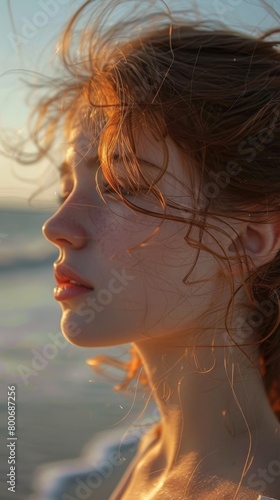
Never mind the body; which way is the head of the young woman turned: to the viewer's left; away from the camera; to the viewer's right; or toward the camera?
to the viewer's left

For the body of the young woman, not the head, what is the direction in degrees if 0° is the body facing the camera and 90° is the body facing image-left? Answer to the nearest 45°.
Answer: approximately 90°
